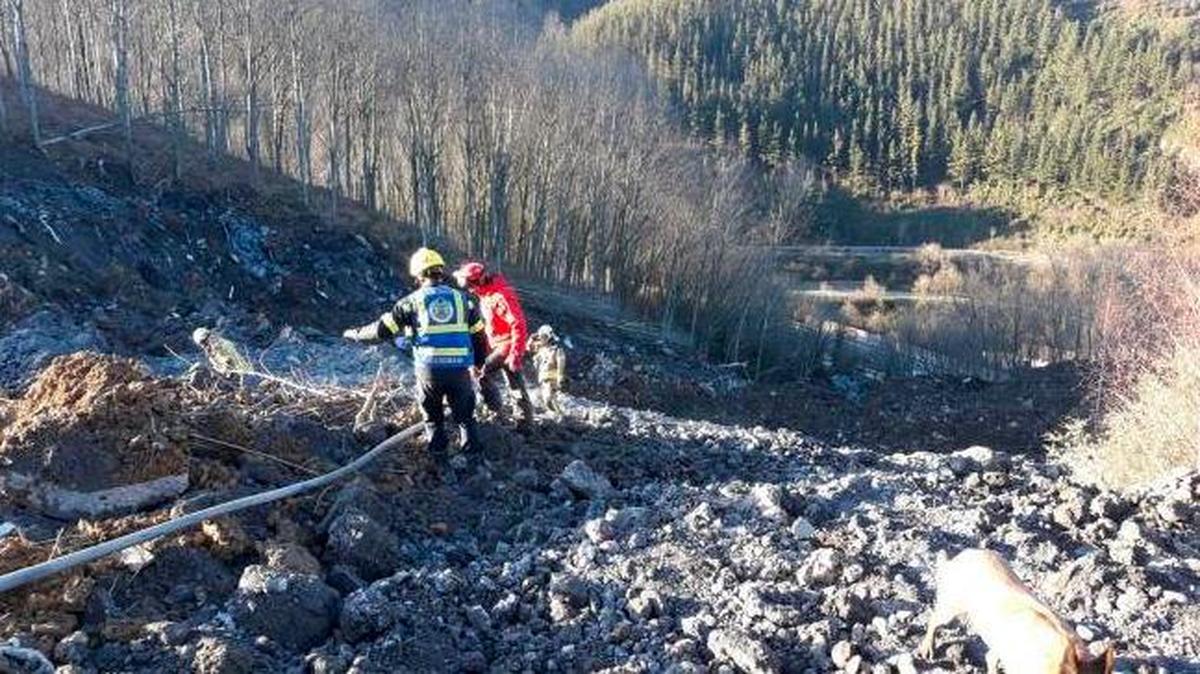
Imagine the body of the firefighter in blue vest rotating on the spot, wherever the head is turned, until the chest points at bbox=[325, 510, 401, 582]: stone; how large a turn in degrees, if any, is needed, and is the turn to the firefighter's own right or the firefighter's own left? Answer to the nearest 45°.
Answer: approximately 180°

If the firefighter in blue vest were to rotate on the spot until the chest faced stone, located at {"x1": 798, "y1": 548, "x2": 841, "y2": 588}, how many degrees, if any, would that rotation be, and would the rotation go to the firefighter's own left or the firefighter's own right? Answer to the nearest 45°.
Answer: approximately 135° to the firefighter's own right

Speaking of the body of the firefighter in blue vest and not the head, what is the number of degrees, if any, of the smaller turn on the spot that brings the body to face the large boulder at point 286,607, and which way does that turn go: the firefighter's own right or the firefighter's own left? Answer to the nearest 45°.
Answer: approximately 180°

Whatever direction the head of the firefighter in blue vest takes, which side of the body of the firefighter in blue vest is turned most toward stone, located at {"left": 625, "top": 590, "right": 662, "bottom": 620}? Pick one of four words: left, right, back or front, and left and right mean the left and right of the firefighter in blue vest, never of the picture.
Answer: back

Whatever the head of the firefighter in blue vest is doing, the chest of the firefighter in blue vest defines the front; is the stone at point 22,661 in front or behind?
behind

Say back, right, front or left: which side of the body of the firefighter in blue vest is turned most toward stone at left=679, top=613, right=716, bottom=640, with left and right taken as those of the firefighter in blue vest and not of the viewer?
back

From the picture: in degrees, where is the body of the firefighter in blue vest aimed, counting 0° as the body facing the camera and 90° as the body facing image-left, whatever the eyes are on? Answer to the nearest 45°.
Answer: approximately 180°

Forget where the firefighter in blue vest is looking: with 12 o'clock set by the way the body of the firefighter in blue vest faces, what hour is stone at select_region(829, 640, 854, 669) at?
The stone is roughly at 5 o'clock from the firefighter in blue vest.

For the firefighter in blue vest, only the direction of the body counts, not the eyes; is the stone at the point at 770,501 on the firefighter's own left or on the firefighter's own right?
on the firefighter's own right

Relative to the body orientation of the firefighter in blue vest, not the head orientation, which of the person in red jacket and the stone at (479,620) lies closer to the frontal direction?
the person in red jacket

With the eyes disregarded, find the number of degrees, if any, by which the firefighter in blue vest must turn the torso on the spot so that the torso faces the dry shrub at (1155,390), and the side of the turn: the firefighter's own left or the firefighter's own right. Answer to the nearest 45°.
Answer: approximately 45° to the firefighter's own right

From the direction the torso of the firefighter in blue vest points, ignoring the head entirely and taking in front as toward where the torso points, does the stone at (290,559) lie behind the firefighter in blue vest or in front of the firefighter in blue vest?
behind
